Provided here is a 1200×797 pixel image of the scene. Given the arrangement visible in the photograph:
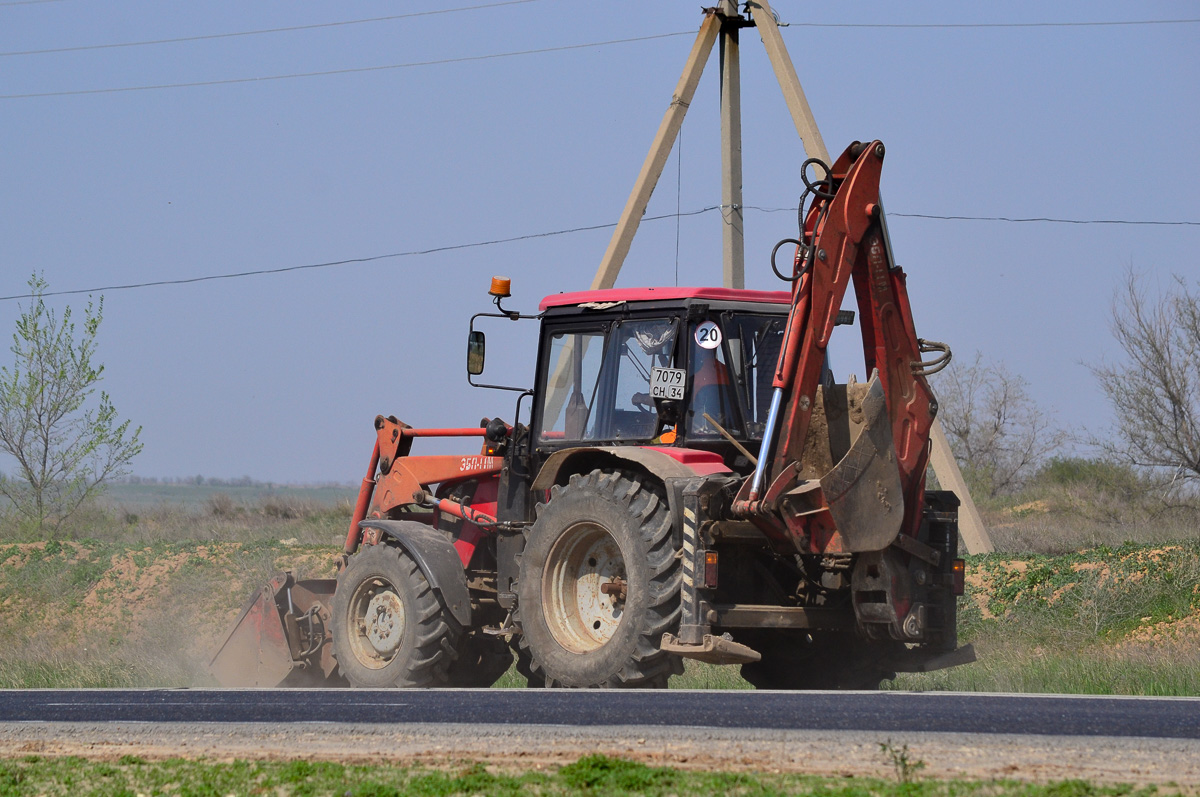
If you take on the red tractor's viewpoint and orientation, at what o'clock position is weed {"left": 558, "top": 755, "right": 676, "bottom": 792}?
The weed is roughly at 8 o'clock from the red tractor.

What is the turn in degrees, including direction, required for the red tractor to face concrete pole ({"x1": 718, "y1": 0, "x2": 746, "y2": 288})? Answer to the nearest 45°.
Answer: approximately 45° to its right

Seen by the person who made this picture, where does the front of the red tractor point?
facing away from the viewer and to the left of the viewer

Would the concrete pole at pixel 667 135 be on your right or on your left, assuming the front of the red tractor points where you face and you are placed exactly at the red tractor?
on your right

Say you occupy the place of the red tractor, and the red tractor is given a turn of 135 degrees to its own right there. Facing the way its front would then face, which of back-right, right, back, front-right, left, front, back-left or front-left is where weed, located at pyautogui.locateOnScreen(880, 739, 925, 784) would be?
right
